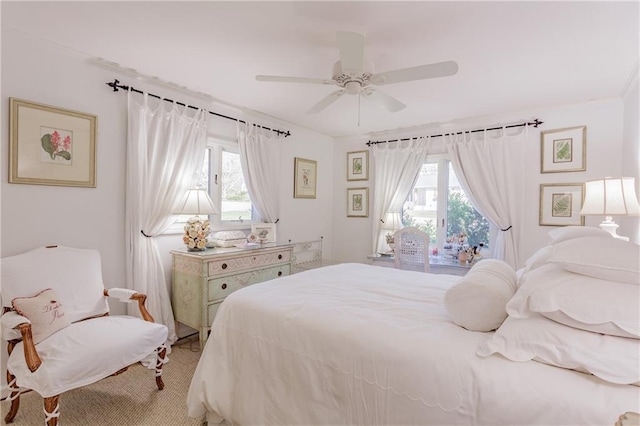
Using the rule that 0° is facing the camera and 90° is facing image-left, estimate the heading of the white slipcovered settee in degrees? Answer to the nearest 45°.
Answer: approximately 315°

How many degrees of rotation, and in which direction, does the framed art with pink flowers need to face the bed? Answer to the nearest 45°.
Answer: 0° — it already faces it

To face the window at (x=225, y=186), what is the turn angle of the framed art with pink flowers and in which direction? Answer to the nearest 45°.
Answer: approximately 45° to its left

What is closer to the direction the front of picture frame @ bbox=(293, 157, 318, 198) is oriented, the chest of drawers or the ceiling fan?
the ceiling fan

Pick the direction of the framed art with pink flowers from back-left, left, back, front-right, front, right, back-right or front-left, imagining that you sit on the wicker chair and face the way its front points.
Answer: back-left

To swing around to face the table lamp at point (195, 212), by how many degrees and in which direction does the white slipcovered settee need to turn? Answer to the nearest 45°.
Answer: approximately 90° to its left

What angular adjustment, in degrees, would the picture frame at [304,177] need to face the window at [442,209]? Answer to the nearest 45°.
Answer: approximately 45° to its left

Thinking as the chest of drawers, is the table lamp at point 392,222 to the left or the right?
on its left

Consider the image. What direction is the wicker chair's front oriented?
away from the camera
